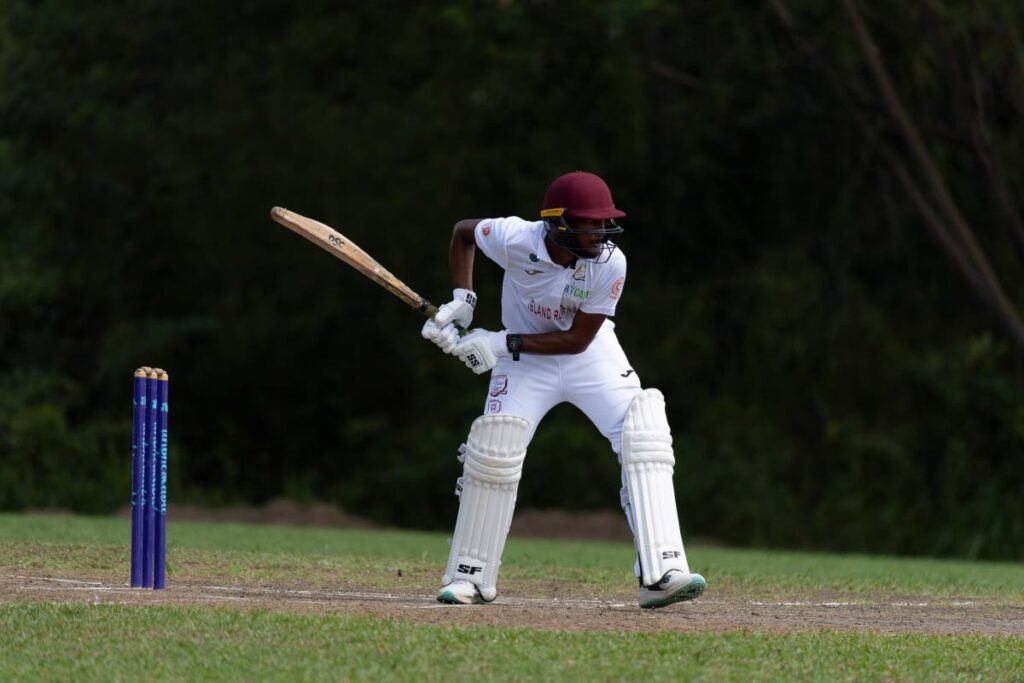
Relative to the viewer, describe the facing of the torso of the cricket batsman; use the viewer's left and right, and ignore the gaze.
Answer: facing the viewer
